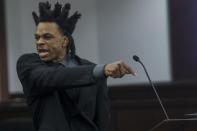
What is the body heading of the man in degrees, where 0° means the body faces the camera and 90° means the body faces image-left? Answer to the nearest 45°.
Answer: approximately 0°
